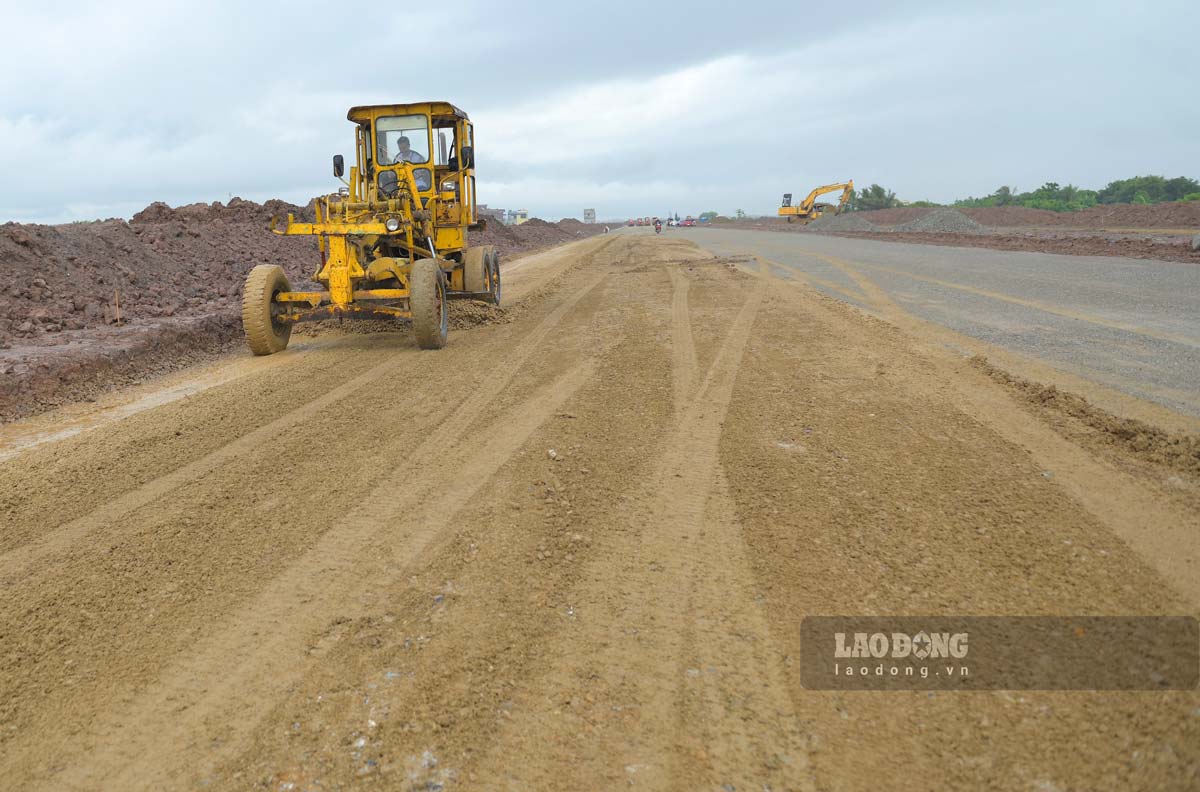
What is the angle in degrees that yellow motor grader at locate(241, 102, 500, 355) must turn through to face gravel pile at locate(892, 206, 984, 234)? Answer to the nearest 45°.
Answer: approximately 180°

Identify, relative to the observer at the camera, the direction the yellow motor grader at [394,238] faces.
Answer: facing the viewer and to the left of the viewer
